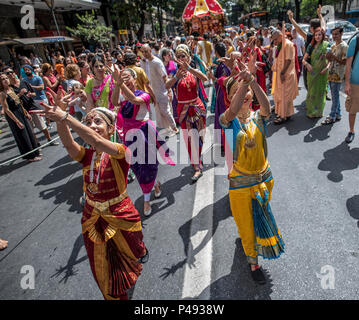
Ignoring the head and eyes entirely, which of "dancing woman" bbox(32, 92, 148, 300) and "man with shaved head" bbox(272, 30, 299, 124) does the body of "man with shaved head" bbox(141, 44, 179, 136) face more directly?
the dancing woman

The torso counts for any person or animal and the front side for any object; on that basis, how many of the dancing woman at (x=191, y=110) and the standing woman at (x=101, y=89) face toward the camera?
2

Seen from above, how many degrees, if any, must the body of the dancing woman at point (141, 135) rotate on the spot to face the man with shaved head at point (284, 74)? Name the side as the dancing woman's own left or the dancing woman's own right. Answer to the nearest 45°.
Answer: approximately 180°

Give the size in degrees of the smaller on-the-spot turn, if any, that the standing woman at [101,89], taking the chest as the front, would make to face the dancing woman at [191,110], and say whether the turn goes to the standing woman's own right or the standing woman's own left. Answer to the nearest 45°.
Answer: approximately 45° to the standing woman's own left

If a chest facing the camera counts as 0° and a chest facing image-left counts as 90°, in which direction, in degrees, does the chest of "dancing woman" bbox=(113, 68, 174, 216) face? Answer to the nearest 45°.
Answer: approximately 45°

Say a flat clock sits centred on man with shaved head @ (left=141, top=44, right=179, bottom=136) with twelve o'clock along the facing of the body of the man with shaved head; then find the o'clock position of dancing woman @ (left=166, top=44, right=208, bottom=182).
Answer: The dancing woman is roughly at 10 o'clock from the man with shaved head.

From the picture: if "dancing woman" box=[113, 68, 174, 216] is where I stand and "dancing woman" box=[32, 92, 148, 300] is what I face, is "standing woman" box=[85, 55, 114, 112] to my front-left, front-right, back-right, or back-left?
back-right

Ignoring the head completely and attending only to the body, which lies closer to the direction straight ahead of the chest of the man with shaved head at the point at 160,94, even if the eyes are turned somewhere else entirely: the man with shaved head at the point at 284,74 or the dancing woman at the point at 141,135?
the dancing woman

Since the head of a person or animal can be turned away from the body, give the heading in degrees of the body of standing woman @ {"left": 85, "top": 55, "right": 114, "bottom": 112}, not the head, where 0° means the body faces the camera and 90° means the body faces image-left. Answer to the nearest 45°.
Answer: approximately 0°

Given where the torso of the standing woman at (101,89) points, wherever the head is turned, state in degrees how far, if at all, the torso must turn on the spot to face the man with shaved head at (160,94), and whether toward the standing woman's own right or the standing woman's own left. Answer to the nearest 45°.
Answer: approximately 135° to the standing woman's own left

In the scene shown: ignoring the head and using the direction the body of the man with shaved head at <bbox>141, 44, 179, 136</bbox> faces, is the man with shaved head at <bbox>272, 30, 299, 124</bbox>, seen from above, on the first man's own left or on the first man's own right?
on the first man's own left
